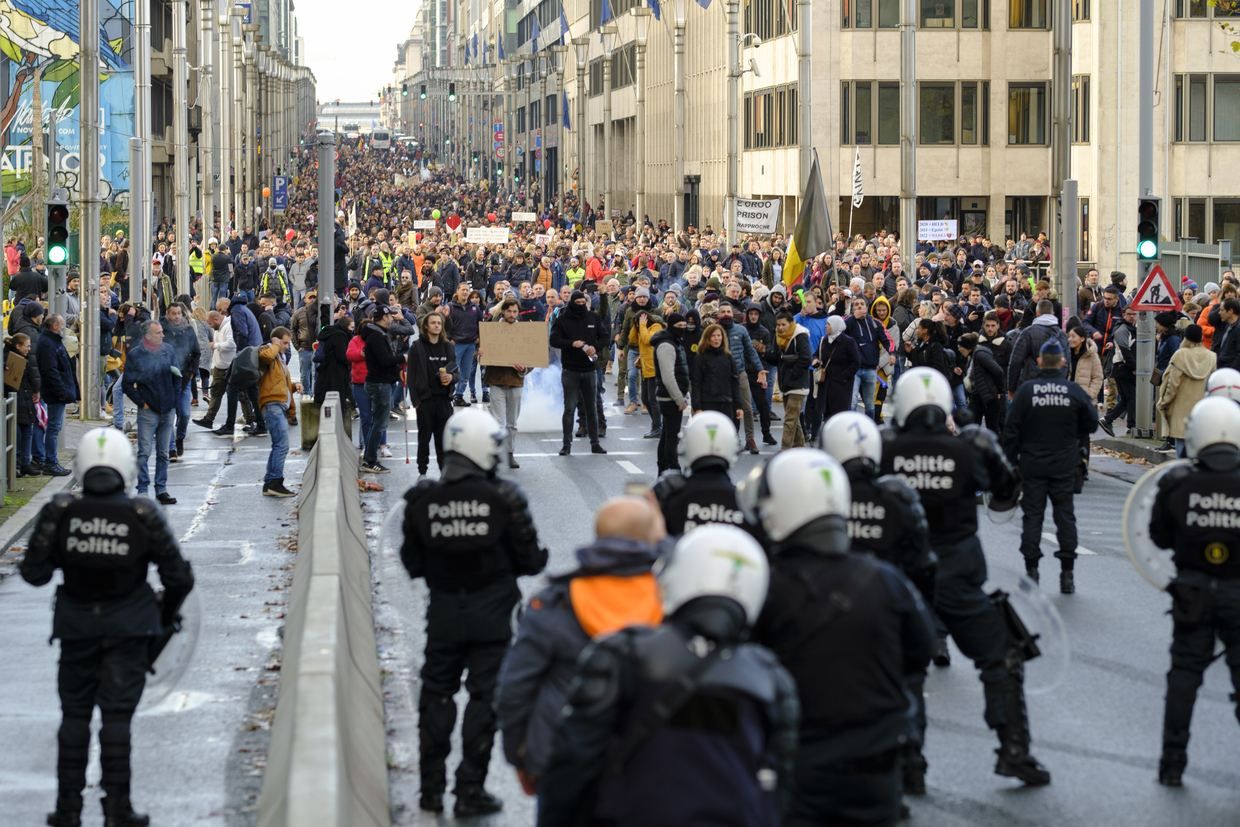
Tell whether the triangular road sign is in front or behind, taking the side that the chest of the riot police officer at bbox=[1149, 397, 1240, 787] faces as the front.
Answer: in front

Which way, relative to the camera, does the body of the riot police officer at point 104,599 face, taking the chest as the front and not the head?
away from the camera

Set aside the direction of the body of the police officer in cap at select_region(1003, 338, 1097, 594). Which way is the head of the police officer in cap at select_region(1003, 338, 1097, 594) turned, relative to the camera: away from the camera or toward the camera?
away from the camera

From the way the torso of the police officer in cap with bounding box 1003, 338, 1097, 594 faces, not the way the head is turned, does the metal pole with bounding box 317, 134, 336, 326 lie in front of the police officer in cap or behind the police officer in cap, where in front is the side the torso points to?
in front

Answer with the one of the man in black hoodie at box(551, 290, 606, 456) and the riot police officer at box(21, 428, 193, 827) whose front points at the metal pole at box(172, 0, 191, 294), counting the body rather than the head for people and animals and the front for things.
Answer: the riot police officer

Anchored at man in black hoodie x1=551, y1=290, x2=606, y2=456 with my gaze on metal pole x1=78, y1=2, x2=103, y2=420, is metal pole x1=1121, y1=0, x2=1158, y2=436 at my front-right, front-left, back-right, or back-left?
back-right

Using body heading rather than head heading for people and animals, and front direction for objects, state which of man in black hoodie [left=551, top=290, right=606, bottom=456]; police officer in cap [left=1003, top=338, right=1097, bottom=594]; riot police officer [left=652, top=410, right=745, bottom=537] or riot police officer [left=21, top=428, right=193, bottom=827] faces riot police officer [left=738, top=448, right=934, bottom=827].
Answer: the man in black hoodie

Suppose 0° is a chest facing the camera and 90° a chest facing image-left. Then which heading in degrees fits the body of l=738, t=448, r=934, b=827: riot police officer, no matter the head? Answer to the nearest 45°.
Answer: approximately 135°

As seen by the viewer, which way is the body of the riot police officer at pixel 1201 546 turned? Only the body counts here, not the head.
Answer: away from the camera

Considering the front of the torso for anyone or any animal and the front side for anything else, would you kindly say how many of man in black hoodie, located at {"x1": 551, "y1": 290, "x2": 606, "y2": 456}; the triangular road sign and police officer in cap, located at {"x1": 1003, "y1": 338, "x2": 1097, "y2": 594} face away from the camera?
1

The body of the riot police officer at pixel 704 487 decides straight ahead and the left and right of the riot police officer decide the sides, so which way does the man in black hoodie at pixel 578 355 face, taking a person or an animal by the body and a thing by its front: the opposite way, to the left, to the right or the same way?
the opposite way

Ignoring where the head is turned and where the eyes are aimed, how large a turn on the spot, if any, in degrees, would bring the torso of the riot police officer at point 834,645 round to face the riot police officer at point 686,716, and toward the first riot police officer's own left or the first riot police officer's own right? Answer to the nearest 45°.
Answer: approximately 135° to the first riot police officer's own left

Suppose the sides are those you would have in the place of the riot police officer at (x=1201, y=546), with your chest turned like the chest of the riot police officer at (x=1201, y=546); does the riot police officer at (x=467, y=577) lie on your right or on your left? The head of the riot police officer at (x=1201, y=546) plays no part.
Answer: on your left

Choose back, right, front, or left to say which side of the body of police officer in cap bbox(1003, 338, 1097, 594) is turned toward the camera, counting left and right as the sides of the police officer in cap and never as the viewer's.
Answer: back
